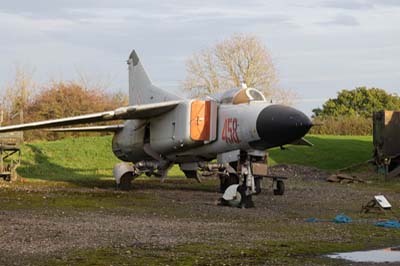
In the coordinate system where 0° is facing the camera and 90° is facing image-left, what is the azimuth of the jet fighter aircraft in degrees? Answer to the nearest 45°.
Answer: approximately 315°

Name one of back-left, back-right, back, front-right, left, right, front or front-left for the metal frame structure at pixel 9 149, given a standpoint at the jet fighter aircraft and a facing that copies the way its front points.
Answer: back

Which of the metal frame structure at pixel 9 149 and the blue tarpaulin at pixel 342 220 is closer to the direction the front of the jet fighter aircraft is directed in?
the blue tarpaulin

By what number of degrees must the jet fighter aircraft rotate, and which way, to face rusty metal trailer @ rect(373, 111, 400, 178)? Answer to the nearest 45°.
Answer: approximately 90° to its left

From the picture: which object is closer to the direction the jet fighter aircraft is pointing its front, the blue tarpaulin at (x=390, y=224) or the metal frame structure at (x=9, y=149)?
the blue tarpaulin

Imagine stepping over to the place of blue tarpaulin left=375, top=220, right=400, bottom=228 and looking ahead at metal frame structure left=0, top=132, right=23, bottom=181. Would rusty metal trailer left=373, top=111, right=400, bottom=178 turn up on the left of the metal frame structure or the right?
right

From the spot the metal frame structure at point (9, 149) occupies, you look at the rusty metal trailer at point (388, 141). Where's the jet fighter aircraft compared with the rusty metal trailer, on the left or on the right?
right

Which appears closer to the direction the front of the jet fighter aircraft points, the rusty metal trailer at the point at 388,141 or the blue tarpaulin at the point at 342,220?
the blue tarpaulin
